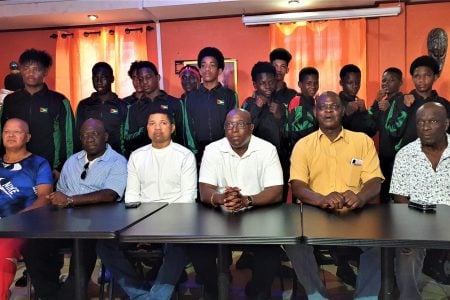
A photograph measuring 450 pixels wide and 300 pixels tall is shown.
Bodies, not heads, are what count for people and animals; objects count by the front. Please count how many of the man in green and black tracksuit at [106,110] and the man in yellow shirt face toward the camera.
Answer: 2

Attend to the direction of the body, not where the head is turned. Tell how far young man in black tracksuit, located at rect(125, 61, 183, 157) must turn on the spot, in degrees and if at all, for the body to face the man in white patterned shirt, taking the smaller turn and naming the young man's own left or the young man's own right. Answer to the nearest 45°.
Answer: approximately 45° to the young man's own left

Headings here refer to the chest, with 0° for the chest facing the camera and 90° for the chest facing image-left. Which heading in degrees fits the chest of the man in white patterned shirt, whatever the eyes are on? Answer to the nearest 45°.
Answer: approximately 0°

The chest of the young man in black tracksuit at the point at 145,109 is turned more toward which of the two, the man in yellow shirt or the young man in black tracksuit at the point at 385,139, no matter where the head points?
the man in yellow shirt

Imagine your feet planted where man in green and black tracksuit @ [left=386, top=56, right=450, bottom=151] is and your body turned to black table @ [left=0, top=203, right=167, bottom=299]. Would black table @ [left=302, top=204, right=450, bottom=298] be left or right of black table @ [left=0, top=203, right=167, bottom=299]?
left

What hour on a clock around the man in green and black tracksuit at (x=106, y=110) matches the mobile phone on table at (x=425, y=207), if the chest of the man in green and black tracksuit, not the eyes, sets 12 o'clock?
The mobile phone on table is roughly at 11 o'clock from the man in green and black tracksuit.

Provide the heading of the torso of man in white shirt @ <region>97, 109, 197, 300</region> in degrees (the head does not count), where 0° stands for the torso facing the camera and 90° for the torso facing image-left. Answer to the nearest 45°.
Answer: approximately 0°

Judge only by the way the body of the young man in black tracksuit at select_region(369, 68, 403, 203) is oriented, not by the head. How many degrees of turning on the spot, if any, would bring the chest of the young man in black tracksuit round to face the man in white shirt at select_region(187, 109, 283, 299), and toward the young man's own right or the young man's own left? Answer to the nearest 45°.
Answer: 0° — they already face them

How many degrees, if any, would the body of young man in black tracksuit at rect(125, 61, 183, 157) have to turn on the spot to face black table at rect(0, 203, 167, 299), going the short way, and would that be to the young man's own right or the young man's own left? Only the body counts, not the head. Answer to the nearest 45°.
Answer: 0° — they already face it

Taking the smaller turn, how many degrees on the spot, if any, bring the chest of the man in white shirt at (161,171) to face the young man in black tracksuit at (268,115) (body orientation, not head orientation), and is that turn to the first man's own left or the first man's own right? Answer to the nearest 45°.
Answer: approximately 135° to the first man's own left

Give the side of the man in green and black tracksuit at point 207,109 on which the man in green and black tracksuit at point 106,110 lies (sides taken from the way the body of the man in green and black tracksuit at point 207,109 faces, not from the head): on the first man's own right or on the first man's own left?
on the first man's own right

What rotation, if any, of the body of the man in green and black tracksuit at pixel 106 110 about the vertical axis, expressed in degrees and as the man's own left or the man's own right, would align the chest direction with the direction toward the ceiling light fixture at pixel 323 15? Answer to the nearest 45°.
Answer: approximately 90° to the man's own left
